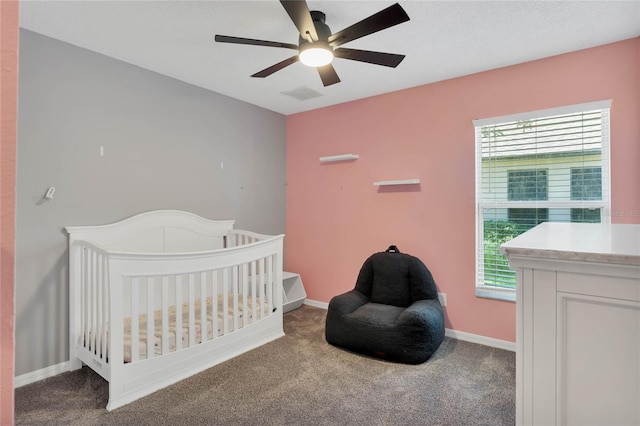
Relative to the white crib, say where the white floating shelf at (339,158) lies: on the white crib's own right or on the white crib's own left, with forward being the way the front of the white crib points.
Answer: on the white crib's own left

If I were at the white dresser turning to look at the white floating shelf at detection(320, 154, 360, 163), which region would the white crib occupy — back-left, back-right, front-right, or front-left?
front-left

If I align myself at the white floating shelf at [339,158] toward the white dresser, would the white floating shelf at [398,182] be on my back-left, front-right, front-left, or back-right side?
front-left

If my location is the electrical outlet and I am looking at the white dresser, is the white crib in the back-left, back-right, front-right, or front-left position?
front-right

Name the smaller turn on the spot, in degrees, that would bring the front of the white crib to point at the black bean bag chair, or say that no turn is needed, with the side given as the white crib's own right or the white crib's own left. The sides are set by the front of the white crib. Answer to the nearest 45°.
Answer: approximately 45° to the white crib's own left

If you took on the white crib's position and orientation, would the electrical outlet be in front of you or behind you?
in front

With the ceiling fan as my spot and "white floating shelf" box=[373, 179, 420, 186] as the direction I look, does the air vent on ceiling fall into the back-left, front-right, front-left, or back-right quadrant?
front-left
